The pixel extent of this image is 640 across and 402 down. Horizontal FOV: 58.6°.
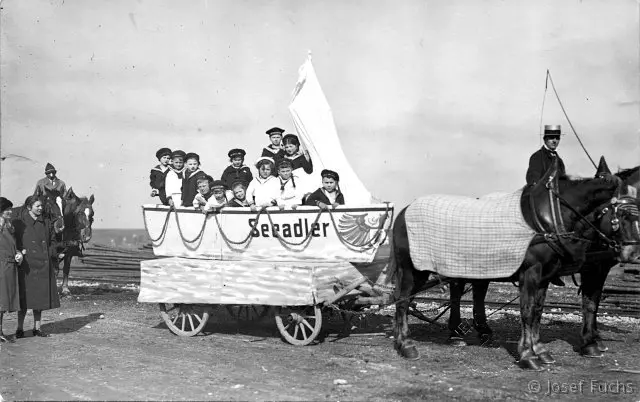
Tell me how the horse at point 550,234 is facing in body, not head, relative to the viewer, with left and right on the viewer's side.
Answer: facing to the right of the viewer

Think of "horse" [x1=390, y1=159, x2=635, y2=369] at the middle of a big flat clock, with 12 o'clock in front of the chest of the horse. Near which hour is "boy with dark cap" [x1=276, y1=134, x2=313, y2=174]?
The boy with dark cap is roughly at 7 o'clock from the horse.

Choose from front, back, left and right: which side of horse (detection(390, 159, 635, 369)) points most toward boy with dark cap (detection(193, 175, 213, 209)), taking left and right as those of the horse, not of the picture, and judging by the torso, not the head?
back

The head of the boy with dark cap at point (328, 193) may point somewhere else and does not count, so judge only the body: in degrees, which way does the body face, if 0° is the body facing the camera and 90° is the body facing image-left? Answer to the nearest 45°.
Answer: approximately 0°
